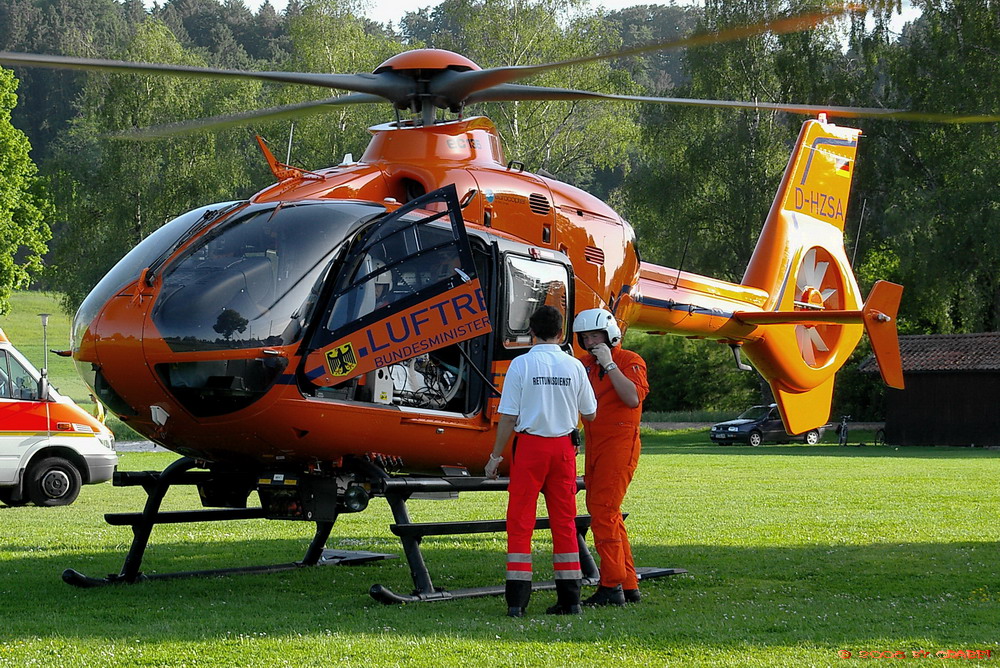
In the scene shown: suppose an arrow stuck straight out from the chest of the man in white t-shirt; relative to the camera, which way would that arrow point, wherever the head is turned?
away from the camera

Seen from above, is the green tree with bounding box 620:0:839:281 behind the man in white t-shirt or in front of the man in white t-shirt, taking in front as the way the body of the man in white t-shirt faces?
in front

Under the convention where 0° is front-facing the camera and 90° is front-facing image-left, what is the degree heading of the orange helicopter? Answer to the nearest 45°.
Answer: approximately 45°

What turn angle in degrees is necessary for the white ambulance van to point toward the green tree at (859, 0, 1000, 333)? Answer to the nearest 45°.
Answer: approximately 45° to its left

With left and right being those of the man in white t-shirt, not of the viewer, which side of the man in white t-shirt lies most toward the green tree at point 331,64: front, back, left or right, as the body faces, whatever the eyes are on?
front

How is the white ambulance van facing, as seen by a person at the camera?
facing to the right of the viewer

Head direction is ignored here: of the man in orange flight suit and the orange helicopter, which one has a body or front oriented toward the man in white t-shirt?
the man in orange flight suit

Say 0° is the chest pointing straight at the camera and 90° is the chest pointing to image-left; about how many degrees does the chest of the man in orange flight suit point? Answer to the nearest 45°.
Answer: approximately 45°

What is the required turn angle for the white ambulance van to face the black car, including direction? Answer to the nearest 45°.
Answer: approximately 45° to its left

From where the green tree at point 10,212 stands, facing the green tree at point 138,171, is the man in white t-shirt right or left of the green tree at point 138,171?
right

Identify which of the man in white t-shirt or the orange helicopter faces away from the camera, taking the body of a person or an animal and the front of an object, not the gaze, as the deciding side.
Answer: the man in white t-shirt

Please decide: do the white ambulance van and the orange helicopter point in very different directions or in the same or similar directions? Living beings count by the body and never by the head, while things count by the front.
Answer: very different directions

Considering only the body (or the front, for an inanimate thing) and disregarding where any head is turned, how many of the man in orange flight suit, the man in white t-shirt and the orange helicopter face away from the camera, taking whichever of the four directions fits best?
1
